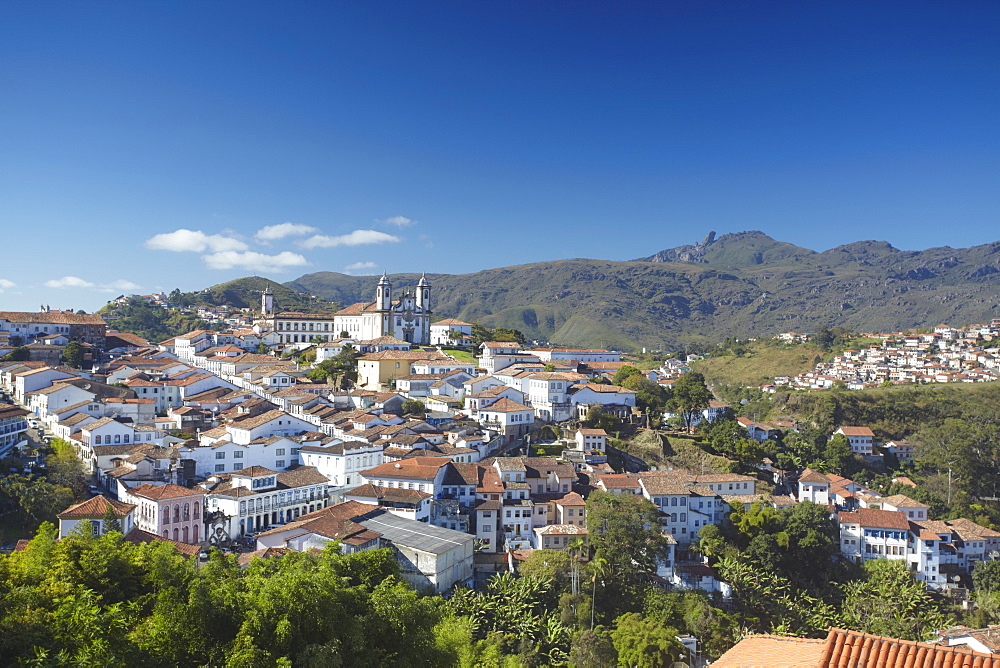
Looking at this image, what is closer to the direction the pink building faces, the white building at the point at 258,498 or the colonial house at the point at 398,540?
the colonial house

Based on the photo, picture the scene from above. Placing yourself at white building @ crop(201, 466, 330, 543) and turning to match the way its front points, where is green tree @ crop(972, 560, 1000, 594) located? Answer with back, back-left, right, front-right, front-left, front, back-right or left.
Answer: front-left

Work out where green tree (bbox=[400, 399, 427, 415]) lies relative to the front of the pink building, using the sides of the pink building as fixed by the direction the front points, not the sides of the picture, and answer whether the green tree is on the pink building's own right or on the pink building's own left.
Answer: on the pink building's own left

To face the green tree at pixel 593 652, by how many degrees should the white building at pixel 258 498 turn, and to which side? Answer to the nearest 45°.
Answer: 0° — it already faces it

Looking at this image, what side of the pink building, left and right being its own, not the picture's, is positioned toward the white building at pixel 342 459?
left

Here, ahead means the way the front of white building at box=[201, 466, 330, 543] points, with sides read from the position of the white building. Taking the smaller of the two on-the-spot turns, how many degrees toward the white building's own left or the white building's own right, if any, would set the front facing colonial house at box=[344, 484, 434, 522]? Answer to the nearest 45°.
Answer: approximately 45° to the white building's own left

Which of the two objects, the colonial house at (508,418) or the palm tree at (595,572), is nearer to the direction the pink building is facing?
the palm tree

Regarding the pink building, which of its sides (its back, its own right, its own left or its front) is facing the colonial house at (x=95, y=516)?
right

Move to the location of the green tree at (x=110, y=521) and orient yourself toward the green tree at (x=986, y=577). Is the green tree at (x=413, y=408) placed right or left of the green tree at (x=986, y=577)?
left

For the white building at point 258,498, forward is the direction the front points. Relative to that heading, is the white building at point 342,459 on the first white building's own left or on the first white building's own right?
on the first white building's own left

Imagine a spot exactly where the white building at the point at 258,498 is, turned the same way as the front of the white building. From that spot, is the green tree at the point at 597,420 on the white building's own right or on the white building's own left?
on the white building's own left

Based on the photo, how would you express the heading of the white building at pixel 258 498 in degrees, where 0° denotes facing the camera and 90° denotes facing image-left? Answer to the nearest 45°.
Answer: approximately 315°
